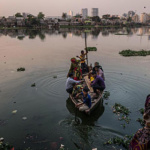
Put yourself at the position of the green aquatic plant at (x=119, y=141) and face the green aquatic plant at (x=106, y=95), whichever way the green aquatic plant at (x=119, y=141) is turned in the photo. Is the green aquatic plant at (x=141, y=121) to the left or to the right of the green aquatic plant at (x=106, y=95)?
right

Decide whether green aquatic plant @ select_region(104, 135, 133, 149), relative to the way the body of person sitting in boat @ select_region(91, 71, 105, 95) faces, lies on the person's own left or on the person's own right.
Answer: on the person's own left

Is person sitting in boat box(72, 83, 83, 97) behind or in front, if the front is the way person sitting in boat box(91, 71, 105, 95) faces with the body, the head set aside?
in front
